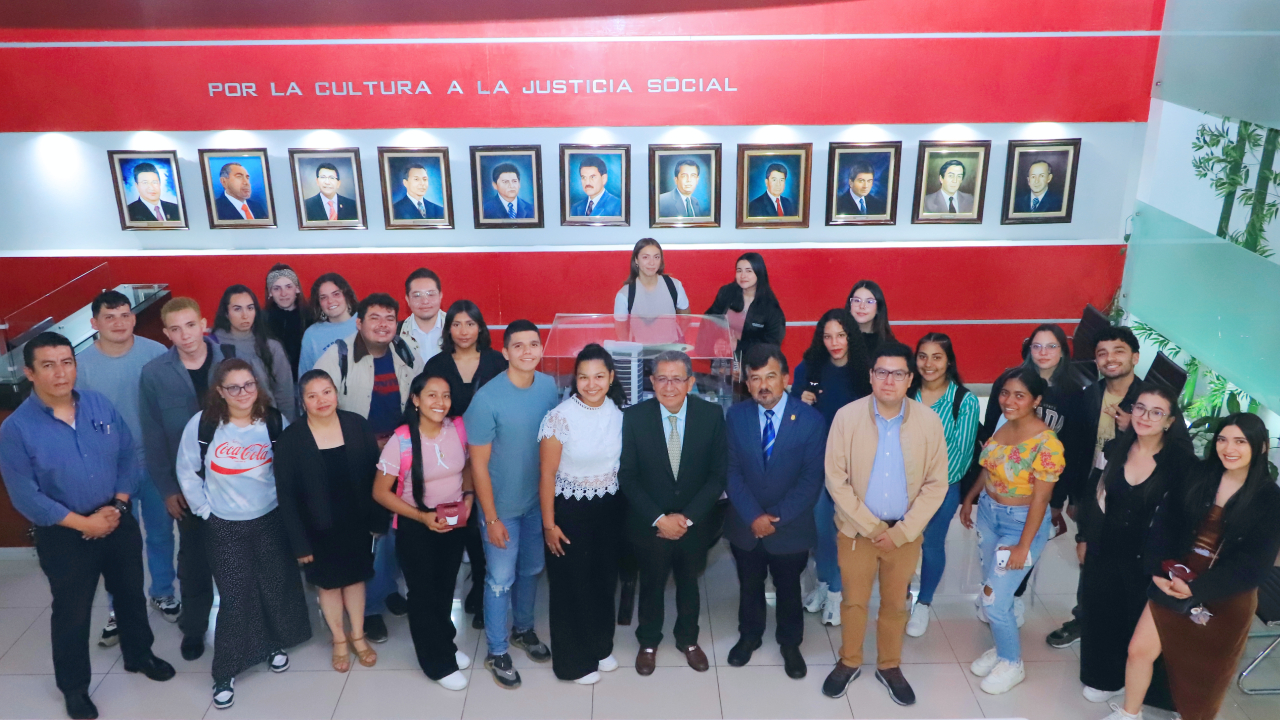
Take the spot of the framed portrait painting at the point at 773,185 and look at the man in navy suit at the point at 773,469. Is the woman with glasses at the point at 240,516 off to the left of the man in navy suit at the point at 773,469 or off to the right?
right

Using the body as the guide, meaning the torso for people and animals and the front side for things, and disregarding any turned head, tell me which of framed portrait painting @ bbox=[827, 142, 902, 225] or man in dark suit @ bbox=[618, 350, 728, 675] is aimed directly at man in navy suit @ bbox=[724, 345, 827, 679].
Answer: the framed portrait painting

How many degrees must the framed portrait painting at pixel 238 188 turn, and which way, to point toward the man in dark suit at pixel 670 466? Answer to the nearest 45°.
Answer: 0° — it already faces them

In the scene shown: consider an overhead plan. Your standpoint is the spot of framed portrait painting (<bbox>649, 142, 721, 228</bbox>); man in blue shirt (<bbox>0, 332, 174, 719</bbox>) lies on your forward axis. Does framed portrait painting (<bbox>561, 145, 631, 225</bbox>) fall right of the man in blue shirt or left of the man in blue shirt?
right

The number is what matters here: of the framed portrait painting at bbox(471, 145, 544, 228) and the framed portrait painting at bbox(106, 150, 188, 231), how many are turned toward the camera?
2

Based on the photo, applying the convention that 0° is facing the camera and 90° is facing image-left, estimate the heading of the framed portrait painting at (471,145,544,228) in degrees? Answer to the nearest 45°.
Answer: approximately 0°

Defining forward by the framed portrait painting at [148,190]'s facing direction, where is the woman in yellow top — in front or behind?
in front

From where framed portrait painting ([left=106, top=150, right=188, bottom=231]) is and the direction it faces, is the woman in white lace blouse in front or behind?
in front
